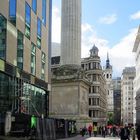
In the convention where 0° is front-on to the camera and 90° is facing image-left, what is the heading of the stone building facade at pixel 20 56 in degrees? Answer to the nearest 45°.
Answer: approximately 315°
